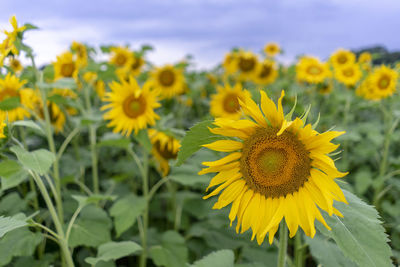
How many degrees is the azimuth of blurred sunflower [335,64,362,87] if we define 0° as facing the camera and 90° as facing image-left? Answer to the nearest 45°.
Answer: approximately 0°

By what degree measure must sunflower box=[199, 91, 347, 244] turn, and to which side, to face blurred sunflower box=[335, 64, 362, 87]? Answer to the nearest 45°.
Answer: approximately 180°

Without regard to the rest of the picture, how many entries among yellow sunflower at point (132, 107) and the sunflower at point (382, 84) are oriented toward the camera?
2

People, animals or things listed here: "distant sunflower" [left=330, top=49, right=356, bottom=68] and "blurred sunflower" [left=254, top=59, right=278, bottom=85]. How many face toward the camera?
2

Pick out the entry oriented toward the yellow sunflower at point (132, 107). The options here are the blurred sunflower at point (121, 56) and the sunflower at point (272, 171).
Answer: the blurred sunflower

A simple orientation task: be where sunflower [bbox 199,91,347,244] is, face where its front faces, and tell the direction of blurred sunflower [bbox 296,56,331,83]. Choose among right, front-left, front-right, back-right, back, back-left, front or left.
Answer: back

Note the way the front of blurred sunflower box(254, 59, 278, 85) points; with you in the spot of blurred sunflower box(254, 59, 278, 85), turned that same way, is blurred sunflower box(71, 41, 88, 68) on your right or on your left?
on your right

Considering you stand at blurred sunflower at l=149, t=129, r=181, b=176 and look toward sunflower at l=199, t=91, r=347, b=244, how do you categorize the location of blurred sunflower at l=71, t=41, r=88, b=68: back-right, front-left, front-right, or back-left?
back-right
